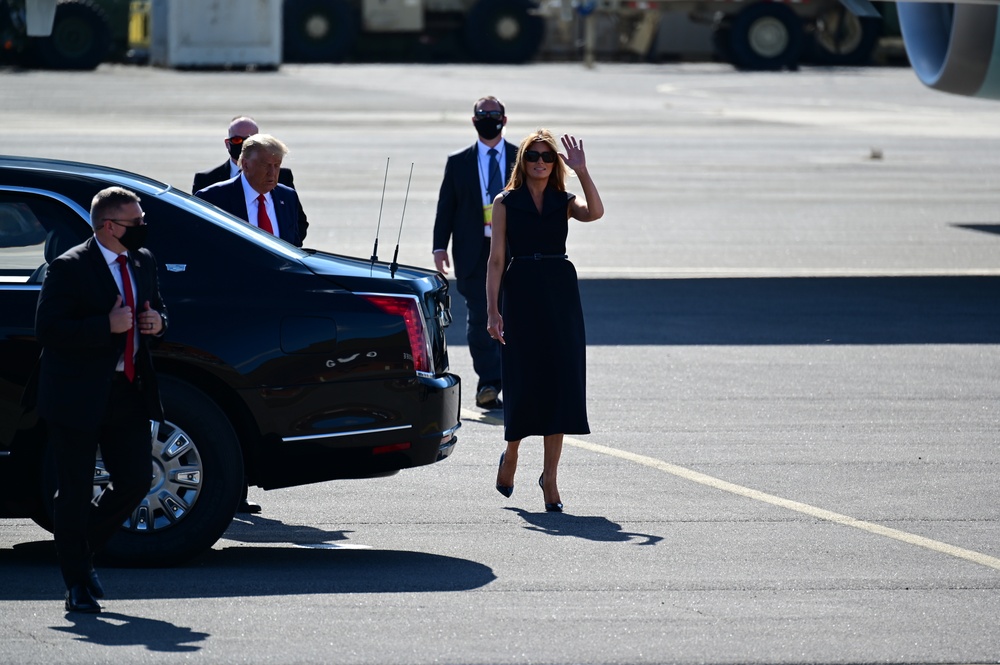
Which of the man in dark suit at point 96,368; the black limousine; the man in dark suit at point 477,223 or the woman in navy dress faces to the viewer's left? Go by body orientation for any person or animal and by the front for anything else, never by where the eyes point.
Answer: the black limousine

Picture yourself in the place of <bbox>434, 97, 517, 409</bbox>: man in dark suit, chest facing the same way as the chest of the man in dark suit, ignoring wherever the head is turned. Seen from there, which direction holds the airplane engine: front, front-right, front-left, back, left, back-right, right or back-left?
back-left

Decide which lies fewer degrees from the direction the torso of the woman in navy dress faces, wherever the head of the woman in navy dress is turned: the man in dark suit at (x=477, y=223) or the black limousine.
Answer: the black limousine

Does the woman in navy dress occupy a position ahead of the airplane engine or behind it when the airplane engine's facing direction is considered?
ahead

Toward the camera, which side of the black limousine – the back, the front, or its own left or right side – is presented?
left

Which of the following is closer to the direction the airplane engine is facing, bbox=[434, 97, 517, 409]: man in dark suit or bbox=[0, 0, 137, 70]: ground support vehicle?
the man in dark suit

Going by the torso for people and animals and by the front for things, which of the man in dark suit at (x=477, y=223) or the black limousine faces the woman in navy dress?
the man in dark suit

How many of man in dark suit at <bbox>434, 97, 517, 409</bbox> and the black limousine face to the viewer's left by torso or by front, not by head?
1

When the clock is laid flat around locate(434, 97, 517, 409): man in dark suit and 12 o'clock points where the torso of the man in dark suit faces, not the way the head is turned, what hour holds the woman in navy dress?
The woman in navy dress is roughly at 12 o'clock from the man in dark suit.

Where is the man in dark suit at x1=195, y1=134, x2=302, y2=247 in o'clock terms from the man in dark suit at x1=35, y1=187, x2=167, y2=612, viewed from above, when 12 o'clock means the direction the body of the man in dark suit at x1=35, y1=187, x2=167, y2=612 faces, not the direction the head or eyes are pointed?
the man in dark suit at x1=195, y1=134, x2=302, y2=247 is roughly at 8 o'clock from the man in dark suit at x1=35, y1=187, x2=167, y2=612.

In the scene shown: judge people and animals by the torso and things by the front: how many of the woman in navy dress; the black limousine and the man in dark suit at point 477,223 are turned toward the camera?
2

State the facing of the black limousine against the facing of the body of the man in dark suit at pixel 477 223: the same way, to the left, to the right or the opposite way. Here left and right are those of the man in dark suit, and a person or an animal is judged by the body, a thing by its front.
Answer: to the right
